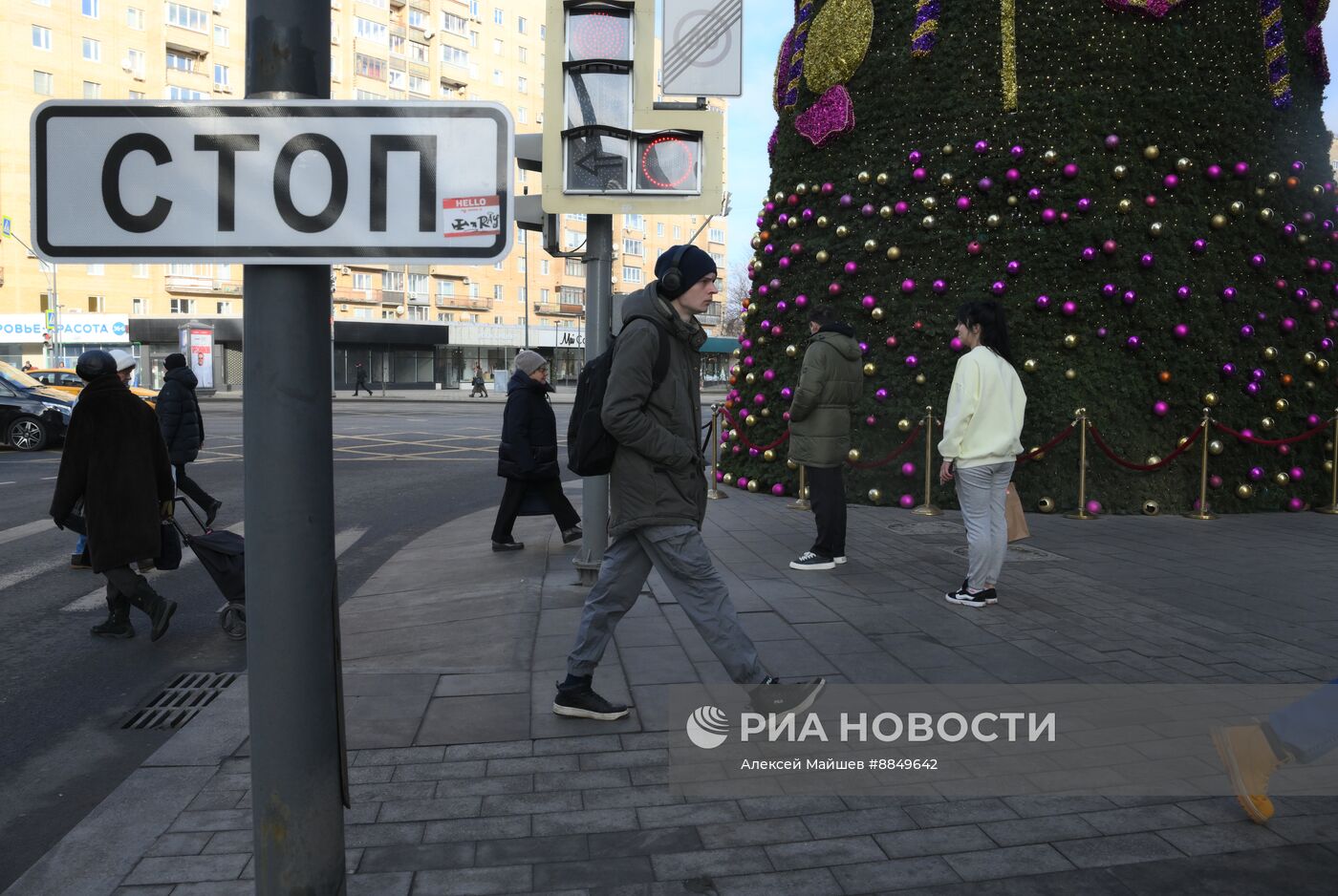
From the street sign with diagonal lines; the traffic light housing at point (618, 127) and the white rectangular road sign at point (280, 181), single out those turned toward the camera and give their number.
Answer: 3

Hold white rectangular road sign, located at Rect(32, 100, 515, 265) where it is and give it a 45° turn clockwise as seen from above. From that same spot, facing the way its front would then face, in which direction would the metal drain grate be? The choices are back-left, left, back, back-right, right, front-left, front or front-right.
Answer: back-right

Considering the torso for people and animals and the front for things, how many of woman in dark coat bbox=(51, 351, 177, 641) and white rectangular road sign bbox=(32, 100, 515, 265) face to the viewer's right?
0

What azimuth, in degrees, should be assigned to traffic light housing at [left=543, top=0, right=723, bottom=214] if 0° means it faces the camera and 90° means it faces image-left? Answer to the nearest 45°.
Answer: approximately 0°

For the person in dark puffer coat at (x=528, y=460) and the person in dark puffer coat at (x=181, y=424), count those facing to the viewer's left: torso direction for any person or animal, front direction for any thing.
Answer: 1

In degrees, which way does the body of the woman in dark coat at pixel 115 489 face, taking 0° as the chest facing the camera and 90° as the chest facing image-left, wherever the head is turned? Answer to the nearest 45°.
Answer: approximately 135°

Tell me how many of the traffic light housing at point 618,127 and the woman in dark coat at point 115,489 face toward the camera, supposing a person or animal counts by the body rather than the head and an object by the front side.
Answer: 1

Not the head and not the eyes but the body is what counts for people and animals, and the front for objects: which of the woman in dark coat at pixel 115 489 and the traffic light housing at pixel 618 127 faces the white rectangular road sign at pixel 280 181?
the traffic light housing
